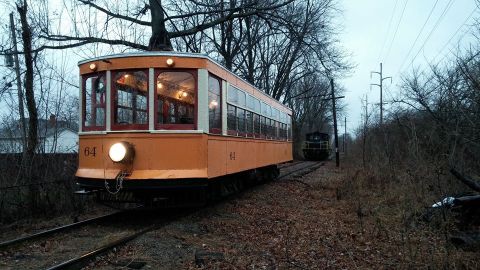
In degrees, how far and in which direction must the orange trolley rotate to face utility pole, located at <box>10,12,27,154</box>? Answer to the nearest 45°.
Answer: approximately 90° to its right

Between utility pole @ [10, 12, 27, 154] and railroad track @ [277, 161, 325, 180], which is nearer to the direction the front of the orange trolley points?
the utility pole

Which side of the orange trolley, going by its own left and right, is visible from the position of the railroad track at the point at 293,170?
back
